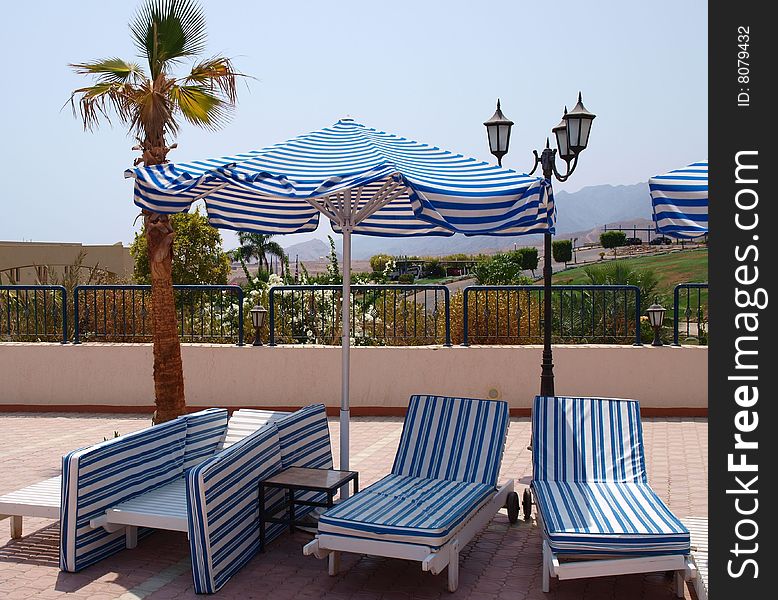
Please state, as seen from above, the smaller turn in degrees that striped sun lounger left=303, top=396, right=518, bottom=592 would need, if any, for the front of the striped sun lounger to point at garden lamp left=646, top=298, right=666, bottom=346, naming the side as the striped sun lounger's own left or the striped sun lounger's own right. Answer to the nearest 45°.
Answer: approximately 180°

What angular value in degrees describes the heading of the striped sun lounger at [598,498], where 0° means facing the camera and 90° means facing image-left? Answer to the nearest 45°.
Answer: approximately 0°

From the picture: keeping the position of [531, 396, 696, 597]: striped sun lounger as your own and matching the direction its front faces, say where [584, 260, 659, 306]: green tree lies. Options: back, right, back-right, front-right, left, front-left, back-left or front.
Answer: back

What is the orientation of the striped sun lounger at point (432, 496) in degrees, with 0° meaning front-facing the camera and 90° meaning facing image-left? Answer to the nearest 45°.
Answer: approximately 45°

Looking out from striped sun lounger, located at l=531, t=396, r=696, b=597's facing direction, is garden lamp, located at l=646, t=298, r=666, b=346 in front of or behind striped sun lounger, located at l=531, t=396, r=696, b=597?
behind

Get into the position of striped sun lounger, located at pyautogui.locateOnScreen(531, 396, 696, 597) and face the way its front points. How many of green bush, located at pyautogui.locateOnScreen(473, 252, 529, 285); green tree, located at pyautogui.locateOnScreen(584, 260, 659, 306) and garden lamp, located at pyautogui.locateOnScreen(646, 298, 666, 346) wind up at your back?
3
